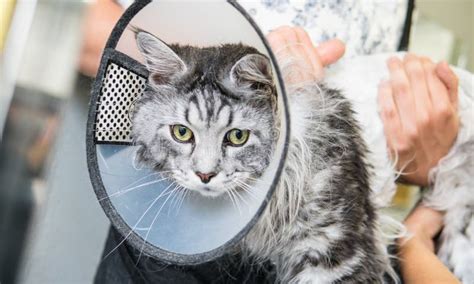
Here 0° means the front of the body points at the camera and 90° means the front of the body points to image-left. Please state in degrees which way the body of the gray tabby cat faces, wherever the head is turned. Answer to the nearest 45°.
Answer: approximately 45°
